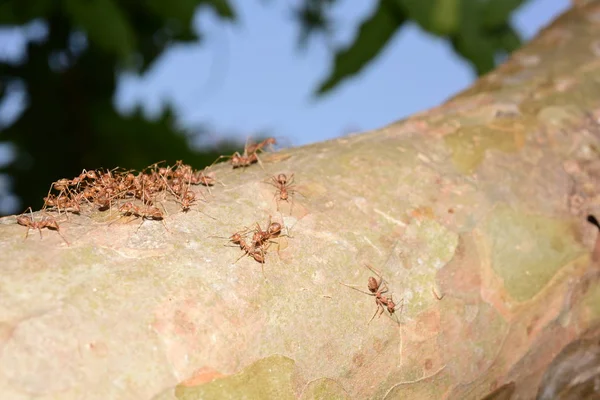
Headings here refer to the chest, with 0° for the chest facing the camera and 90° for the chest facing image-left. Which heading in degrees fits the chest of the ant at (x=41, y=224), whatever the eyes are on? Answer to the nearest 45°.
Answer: approximately 90°
